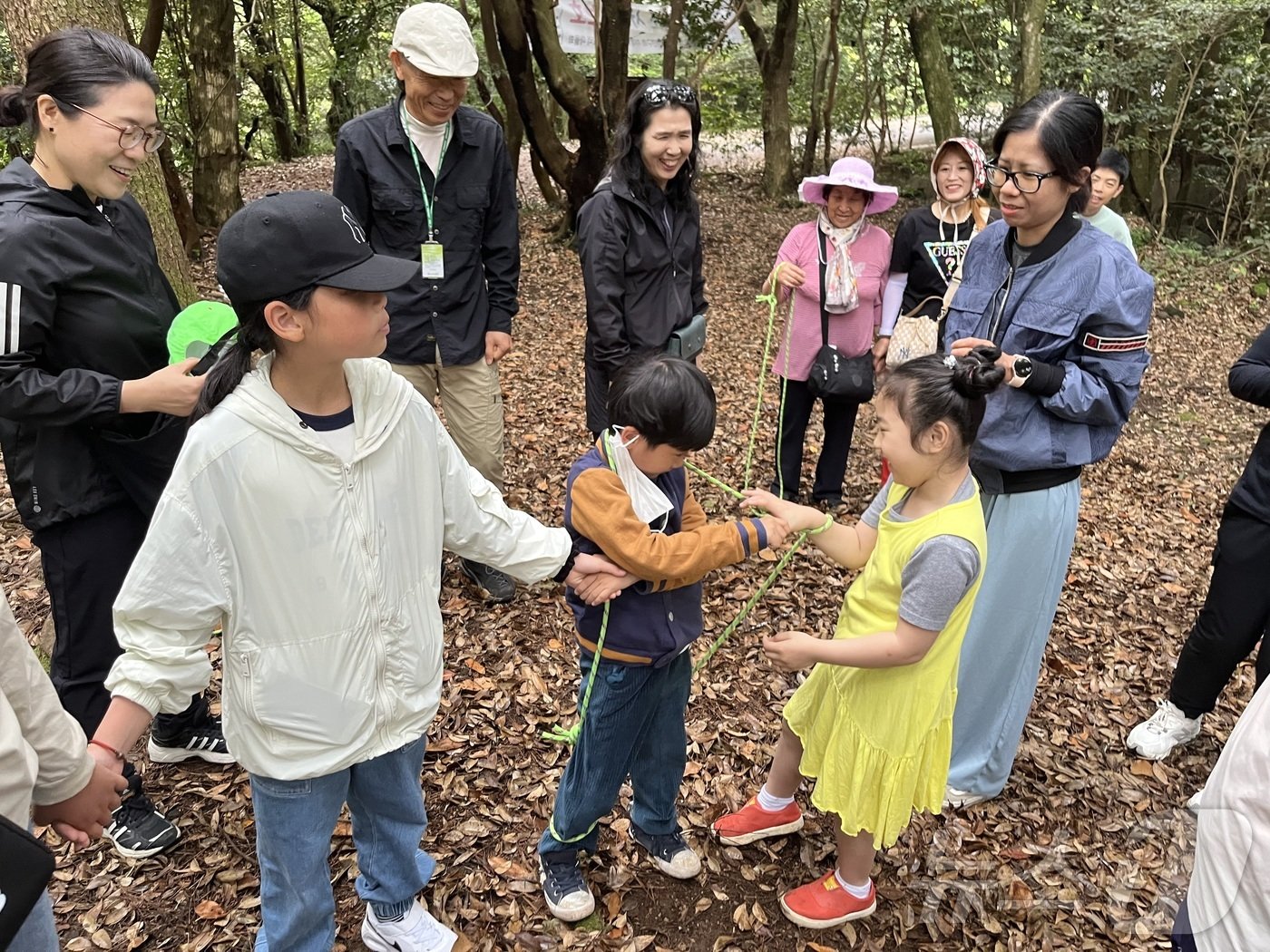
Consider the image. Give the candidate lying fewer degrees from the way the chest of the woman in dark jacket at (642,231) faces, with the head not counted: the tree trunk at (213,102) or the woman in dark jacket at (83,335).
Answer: the woman in dark jacket

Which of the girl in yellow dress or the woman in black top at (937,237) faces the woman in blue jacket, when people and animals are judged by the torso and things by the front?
the woman in black top

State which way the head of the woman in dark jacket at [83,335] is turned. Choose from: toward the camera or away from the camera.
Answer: toward the camera

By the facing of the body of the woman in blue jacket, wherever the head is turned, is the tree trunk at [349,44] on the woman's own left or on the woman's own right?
on the woman's own right

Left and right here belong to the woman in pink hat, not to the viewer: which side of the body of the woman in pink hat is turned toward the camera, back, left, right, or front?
front

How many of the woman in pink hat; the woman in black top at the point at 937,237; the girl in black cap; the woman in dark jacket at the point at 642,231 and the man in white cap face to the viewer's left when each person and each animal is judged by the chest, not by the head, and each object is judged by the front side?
0

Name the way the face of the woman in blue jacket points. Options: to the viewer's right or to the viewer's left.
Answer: to the viewer's left

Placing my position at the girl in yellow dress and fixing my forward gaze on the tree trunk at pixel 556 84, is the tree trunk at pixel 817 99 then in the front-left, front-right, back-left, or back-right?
front-right

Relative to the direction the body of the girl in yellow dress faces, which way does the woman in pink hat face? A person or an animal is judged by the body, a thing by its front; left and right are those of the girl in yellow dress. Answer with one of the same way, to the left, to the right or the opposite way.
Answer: to the left

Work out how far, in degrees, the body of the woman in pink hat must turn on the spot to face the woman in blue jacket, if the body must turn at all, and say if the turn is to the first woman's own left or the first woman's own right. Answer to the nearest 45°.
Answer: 0° — they already face them

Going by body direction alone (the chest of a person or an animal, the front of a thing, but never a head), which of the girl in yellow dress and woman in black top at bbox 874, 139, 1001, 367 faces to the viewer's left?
the girl in yellow dress

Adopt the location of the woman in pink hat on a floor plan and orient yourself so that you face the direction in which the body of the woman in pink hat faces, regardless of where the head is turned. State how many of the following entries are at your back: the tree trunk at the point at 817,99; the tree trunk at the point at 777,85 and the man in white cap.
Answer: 2

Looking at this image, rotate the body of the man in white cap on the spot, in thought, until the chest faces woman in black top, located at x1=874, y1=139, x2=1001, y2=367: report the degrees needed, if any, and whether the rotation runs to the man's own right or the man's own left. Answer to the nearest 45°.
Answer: approximately 90° to the man's own left

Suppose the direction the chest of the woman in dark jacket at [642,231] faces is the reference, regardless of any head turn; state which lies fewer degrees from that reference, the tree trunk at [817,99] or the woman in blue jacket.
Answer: the woman in blue jacket

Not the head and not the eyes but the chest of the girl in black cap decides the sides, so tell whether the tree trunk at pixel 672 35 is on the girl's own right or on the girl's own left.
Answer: on the girl's own left

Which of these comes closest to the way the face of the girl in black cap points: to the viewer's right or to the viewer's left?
to the viewer's right
